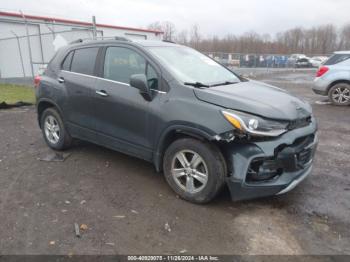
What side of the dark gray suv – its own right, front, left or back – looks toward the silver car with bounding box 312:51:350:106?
left

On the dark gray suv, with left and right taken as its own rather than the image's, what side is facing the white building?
back

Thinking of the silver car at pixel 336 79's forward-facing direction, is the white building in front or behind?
behind

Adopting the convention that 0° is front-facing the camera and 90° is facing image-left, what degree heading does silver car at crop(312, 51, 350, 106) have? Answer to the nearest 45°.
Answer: approximately 270°

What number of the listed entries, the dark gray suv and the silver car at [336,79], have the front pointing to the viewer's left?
0

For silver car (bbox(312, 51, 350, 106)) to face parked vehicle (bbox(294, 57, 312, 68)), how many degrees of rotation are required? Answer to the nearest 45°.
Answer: approximately 90° to its left

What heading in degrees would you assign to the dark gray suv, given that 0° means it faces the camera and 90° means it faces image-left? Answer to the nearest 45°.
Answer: approximately 315°
